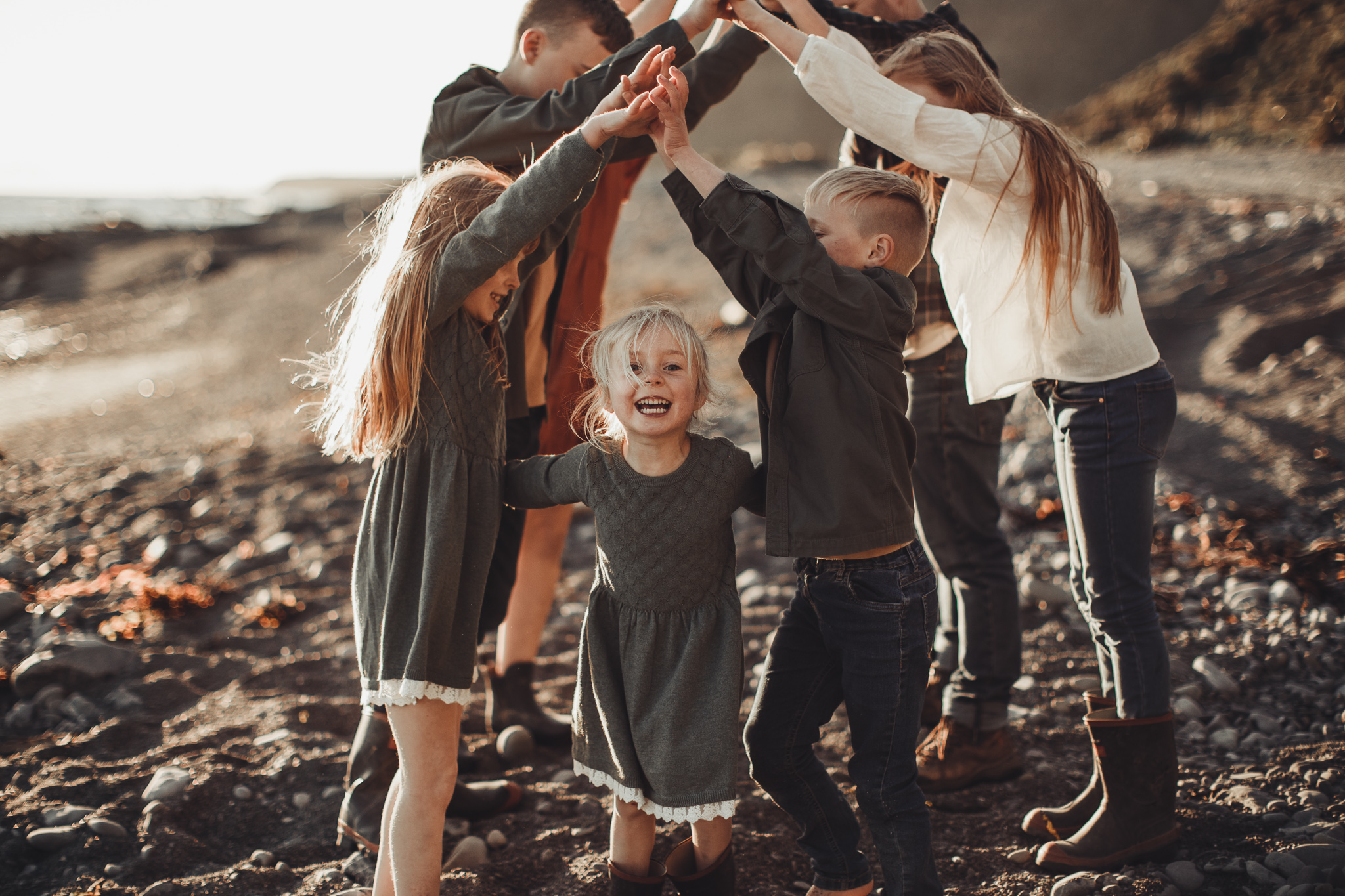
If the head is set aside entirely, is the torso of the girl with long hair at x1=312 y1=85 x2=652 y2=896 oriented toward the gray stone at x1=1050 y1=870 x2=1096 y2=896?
yes

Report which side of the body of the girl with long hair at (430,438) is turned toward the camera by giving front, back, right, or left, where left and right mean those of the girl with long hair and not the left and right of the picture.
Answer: right

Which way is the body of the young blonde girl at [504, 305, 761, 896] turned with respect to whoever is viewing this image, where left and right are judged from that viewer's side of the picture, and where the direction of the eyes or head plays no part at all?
facing the viewer

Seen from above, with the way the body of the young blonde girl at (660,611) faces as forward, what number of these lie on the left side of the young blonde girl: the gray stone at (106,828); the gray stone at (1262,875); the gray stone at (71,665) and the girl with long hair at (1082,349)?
2

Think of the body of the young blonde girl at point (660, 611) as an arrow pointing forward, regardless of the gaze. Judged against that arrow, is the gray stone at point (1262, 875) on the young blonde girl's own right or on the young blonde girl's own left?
on the young blonde girl's own left

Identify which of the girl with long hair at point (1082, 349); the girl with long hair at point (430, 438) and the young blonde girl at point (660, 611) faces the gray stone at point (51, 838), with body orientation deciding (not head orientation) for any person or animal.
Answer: the girl with long hair at point (1082, 349)

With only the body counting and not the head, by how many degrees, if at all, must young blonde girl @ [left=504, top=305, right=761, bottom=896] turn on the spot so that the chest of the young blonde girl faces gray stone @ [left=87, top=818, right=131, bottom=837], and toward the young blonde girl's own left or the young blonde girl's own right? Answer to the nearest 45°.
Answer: approximately 135° to the young blonde girl's own right

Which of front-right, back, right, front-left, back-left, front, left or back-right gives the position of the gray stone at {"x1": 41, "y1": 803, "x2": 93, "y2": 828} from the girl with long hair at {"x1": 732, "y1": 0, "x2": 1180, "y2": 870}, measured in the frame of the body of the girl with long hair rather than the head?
front

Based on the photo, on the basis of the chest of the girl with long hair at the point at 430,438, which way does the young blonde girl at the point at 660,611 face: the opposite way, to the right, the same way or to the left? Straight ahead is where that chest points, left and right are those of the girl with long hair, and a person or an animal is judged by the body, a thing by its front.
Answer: to the right

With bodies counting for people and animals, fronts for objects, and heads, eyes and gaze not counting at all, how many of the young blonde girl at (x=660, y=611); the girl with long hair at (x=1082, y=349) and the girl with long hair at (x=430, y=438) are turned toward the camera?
1

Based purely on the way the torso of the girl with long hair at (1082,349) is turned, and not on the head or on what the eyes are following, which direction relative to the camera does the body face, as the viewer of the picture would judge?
to the viewer's left

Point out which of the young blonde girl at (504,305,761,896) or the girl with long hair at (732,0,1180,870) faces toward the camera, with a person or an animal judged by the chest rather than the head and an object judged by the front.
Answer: the young blonde girl

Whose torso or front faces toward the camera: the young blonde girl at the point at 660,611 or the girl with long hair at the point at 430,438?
the young blonde girl

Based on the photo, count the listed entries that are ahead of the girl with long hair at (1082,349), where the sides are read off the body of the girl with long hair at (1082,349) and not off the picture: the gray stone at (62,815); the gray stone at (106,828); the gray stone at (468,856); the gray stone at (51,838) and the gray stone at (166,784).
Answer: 5

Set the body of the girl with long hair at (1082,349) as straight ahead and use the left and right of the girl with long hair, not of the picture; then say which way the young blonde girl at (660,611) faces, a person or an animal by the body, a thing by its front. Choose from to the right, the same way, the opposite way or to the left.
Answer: to the left

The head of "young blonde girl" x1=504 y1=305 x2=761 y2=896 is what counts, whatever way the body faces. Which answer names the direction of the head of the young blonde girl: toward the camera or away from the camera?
toward the camera

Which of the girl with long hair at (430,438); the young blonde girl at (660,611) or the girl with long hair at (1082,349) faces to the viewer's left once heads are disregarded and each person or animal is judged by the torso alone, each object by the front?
the girl with long hair at (1082,349)

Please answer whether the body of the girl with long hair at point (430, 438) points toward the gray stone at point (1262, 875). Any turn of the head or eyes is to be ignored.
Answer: yes

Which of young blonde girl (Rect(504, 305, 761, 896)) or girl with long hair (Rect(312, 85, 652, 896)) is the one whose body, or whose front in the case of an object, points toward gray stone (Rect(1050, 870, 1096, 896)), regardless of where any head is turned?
the girl with long hair
